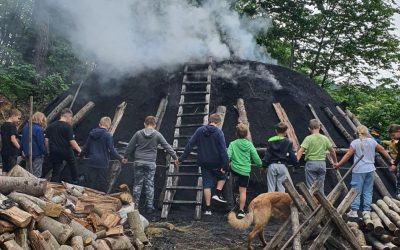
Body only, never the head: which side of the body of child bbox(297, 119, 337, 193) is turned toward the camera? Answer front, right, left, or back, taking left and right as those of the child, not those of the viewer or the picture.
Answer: back

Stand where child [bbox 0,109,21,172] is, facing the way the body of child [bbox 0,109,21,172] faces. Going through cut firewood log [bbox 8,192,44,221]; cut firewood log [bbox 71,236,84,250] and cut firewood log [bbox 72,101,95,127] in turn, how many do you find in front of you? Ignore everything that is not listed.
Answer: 1

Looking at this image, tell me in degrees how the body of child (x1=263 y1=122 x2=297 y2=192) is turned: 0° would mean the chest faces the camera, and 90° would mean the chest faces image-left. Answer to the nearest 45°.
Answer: approximately 180°

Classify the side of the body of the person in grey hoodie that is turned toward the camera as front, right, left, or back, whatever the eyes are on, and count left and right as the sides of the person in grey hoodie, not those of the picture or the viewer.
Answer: back

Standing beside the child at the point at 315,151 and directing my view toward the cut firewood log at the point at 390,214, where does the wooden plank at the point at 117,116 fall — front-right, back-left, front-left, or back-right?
back-right

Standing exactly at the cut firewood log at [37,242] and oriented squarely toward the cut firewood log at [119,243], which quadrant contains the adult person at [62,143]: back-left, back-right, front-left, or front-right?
back-left

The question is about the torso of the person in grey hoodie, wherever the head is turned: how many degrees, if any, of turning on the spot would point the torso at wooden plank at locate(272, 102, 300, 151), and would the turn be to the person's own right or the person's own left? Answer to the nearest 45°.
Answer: approximately 45° to the person's own right

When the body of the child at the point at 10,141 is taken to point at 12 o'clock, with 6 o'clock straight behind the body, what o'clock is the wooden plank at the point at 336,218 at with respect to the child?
The wooden plank is roughly at 3 o'clock from the child.

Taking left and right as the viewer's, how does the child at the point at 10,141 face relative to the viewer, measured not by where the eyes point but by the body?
facing away from the viewer and to the right of the viewer

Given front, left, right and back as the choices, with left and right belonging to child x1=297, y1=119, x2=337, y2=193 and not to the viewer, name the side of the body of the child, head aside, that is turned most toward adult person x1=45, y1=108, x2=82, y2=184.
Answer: left

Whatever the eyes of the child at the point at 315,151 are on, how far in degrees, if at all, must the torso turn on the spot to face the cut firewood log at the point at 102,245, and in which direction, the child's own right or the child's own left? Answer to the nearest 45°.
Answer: approximately 135° to the child's own left

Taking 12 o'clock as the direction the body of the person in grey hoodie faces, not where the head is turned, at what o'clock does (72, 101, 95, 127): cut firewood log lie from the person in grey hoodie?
The cut firewood log is roughly at 11 o'clock from the person in grey hoodie.

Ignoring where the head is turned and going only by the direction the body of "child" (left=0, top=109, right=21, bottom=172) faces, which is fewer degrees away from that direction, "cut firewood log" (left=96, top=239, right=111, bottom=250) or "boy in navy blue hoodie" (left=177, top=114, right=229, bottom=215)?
the boy in navy blue hoodie

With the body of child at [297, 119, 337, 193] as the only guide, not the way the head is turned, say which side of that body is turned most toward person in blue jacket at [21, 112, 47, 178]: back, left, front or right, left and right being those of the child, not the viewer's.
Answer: left

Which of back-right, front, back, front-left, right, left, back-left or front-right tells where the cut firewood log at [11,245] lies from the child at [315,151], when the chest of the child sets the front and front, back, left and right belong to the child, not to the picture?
back-left

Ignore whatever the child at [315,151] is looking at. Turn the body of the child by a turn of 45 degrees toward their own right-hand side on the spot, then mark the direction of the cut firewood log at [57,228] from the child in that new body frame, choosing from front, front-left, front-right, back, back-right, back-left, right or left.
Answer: back

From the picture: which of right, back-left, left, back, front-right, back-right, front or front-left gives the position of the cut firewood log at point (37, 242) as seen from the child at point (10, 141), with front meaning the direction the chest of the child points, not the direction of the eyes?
back-right

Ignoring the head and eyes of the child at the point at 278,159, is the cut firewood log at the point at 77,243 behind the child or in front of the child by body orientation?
behind
